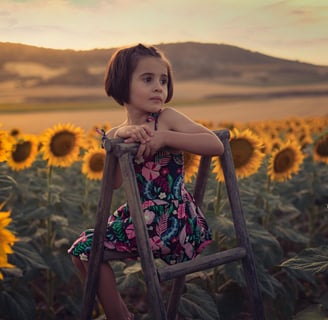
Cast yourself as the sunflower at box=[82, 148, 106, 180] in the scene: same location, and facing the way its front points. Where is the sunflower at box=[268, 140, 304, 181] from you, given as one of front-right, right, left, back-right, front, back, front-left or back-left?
left

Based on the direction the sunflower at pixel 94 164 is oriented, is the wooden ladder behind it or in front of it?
in front

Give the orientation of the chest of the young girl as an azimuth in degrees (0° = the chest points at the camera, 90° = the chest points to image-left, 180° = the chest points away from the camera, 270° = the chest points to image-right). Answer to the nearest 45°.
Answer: approximately 45°

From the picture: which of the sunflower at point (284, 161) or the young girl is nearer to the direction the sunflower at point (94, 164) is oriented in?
the young girl

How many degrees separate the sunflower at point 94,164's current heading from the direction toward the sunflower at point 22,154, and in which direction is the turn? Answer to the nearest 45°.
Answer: approximately 135° to its right

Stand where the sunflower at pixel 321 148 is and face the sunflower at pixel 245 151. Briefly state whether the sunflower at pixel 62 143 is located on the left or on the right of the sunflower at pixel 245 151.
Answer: right

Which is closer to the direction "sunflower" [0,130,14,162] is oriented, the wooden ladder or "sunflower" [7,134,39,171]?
the wooden ladder
